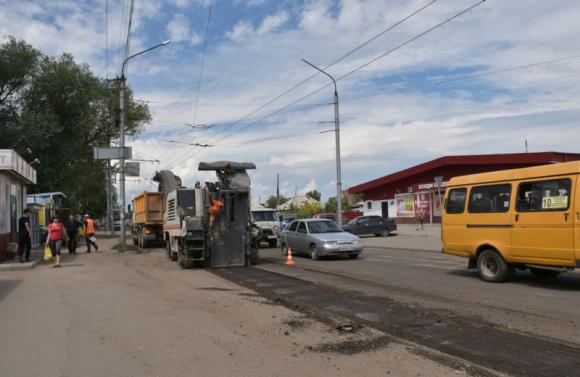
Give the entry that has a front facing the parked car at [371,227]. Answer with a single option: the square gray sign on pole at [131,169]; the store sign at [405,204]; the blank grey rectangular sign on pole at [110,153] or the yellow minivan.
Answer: the store sign

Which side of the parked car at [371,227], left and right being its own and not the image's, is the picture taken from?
left

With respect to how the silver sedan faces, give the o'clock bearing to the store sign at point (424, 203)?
The store sign is roughly at 8 o'clock from the silver sedan.

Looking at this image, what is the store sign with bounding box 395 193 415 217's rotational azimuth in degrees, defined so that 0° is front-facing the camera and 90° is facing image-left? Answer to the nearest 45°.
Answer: approximately 0°

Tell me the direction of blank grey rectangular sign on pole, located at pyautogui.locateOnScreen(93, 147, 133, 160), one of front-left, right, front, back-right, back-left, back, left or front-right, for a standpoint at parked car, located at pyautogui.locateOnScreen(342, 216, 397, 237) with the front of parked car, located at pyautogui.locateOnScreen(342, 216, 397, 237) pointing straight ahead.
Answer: front-left

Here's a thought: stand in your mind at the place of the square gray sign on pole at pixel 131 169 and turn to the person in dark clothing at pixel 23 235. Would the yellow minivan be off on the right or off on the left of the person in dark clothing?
left

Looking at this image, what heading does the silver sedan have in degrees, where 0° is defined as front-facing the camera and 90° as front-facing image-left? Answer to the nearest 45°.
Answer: approximately 315°
